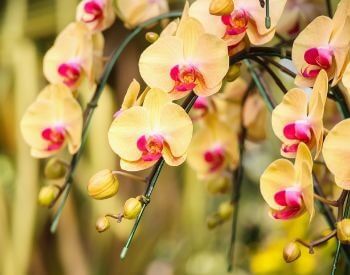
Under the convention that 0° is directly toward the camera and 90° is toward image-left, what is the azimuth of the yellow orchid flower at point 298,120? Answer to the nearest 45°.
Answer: approximately 45°

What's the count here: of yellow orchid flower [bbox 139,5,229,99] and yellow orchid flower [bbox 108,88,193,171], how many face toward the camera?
2

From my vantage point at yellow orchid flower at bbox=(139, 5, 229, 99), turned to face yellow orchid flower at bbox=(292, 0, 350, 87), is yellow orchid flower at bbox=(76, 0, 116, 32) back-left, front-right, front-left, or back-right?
back-left

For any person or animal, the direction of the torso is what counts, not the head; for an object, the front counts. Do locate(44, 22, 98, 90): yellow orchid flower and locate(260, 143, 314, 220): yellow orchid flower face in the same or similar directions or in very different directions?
same or similar directions

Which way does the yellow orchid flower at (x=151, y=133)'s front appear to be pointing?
toward the camera
